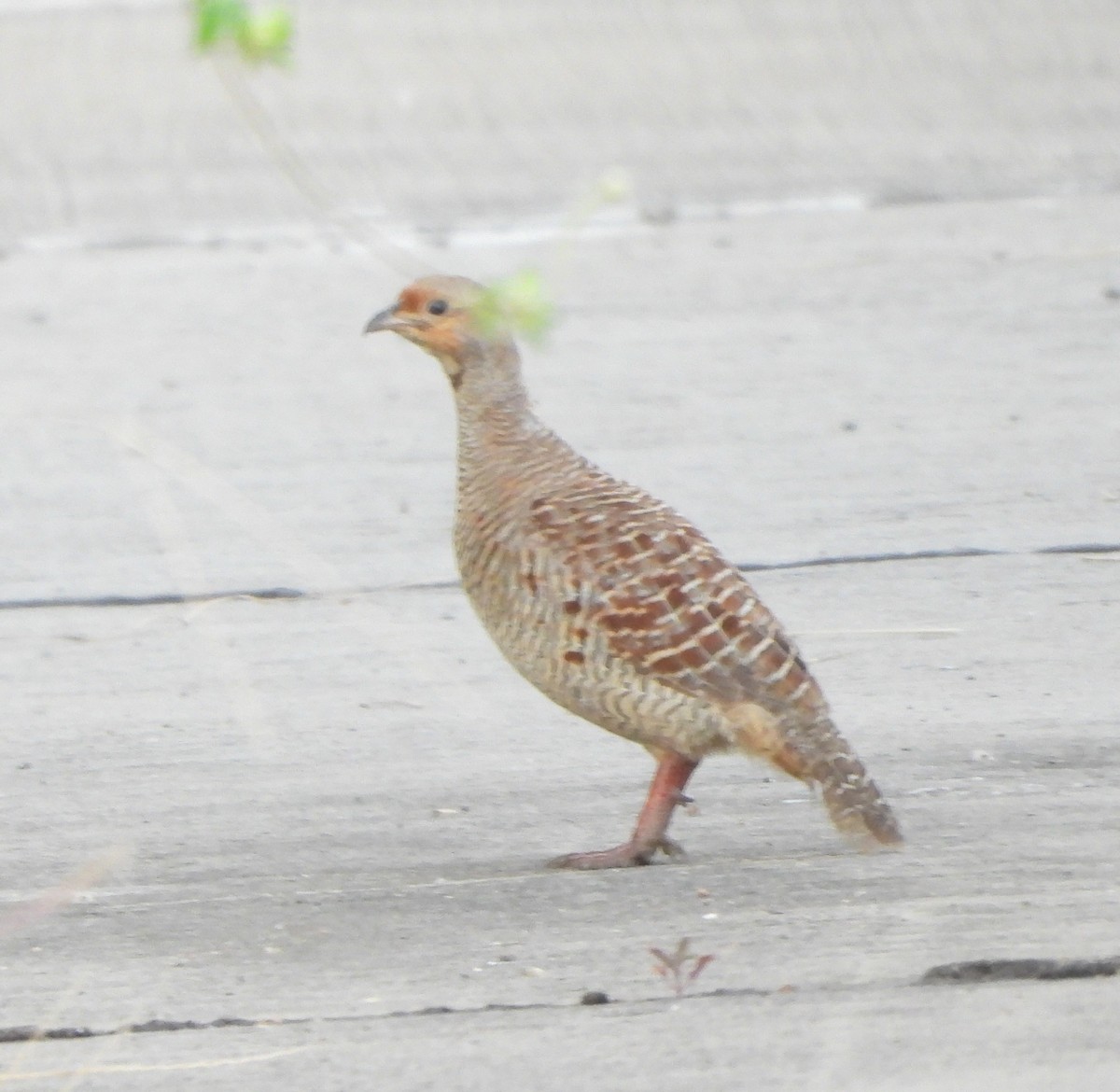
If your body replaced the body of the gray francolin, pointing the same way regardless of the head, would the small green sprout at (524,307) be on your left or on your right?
on your left

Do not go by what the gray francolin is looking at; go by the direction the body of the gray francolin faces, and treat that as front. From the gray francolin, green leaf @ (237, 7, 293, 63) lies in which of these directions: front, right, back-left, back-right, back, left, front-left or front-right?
left

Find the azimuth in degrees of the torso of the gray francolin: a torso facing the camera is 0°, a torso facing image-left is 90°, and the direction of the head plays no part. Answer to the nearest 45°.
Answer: approximately 90°

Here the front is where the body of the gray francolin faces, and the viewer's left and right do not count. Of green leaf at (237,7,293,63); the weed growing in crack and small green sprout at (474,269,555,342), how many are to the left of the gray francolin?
3

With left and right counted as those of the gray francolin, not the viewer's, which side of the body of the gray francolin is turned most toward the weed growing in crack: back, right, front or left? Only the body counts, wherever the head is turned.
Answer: left
